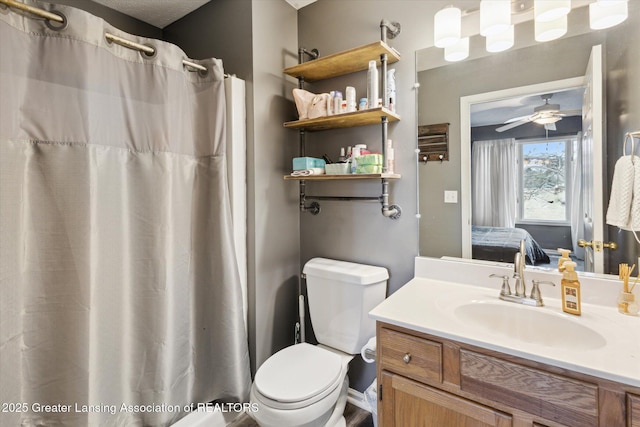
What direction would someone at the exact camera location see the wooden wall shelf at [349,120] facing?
facing the viewer and to the left of the viewer

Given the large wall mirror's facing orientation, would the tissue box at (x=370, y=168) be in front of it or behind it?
in front

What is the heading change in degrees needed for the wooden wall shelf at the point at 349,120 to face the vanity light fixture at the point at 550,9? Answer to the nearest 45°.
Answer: approximately 90° to its left

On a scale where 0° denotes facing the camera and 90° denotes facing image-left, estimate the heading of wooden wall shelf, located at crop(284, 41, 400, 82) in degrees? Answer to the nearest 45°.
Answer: approximately 45°

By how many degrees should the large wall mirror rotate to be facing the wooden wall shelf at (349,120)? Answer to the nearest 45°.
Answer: approximately 45° to its right

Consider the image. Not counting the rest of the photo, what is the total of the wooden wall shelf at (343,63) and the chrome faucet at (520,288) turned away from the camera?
0

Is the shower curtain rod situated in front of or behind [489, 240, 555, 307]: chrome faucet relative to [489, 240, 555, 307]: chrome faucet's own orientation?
in front

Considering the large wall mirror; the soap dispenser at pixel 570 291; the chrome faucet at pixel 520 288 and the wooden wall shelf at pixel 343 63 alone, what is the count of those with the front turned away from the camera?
0

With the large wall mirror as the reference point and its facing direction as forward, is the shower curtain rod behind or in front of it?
in front
